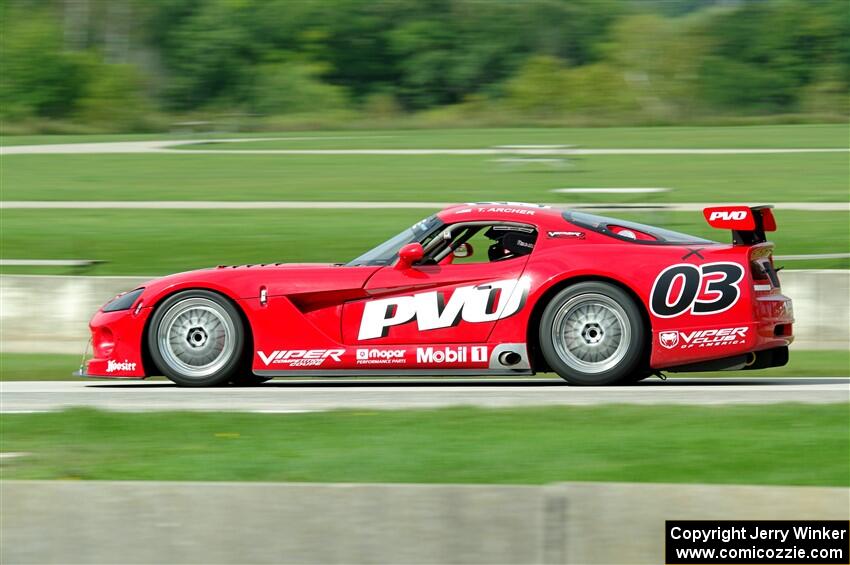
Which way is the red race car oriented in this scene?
to the viewer's left

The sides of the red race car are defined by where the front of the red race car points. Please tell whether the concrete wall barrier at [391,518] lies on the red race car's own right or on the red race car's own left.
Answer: on the red race car's own left

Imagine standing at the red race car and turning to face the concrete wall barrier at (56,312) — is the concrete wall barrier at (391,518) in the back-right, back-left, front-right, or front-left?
back-left
